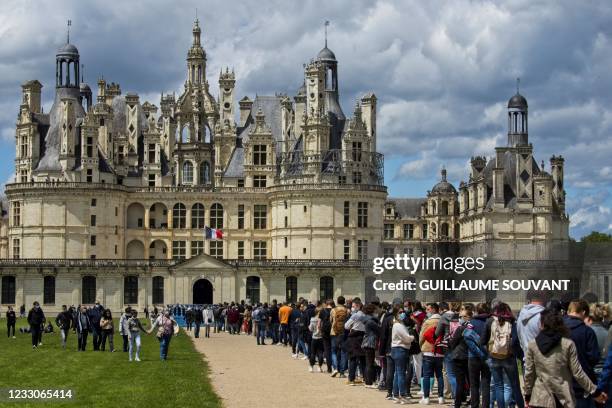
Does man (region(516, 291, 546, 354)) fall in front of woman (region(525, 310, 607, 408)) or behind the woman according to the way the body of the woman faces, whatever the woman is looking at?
in front

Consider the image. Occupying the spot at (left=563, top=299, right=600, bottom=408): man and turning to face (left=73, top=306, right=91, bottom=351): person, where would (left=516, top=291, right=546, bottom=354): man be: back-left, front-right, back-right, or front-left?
front-right

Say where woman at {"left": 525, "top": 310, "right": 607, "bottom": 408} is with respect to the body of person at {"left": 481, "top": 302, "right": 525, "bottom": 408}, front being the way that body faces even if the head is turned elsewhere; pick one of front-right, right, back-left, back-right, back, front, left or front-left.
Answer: back

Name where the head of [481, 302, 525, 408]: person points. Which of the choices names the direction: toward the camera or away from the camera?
away from the camera

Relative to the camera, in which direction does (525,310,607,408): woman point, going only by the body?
away from the camera

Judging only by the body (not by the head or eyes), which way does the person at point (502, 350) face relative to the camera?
away from the camera

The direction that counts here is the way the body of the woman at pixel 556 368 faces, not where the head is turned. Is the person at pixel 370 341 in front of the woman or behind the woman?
in front

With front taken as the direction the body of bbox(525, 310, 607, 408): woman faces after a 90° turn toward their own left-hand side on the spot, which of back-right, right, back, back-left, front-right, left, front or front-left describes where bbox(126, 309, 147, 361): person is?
front-right

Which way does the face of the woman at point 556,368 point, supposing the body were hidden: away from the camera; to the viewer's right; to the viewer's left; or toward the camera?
away from the camera

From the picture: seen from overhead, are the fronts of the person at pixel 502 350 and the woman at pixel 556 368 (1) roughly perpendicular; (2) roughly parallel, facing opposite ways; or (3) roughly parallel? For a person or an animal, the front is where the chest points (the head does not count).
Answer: roughly parallel
